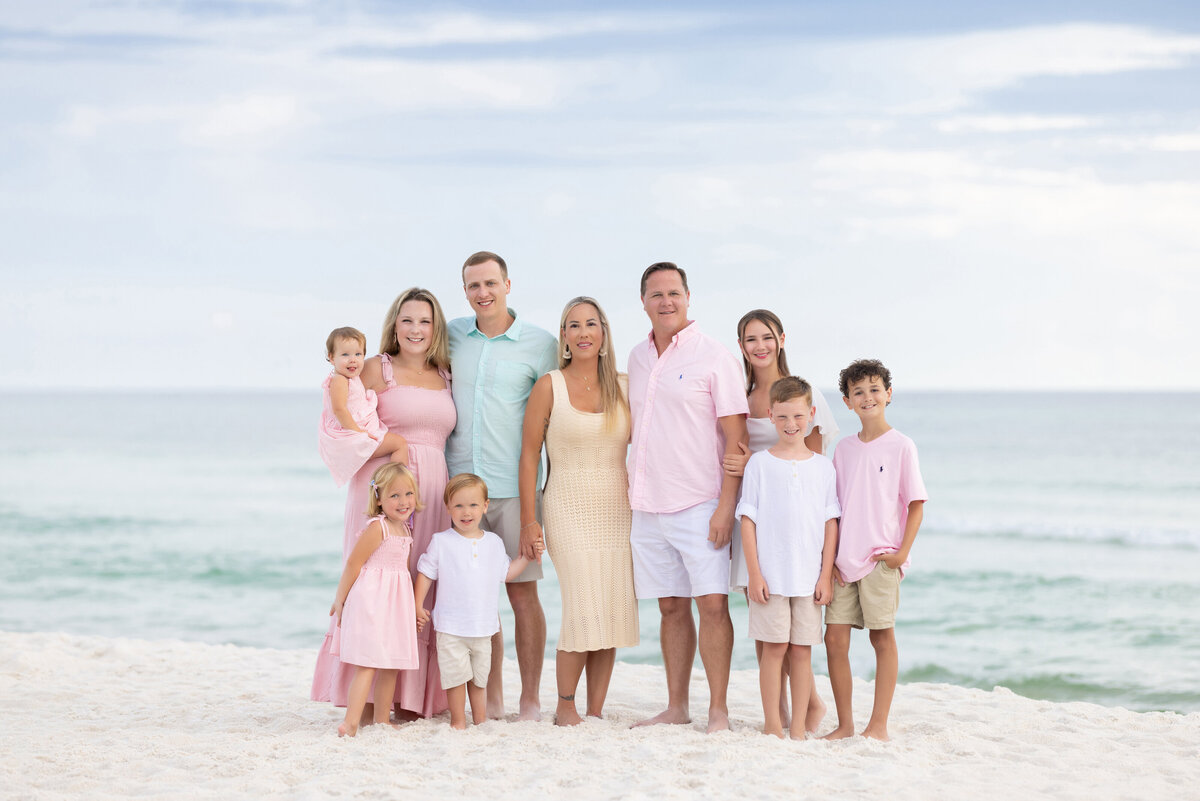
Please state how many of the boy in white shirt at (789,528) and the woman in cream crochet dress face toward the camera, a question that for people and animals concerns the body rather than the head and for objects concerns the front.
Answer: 2

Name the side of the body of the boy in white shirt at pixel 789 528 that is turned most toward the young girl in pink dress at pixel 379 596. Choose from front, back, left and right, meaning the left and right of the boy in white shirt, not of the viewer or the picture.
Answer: right

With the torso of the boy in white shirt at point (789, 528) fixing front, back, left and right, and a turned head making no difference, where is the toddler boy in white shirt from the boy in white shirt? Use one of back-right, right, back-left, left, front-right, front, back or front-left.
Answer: right
